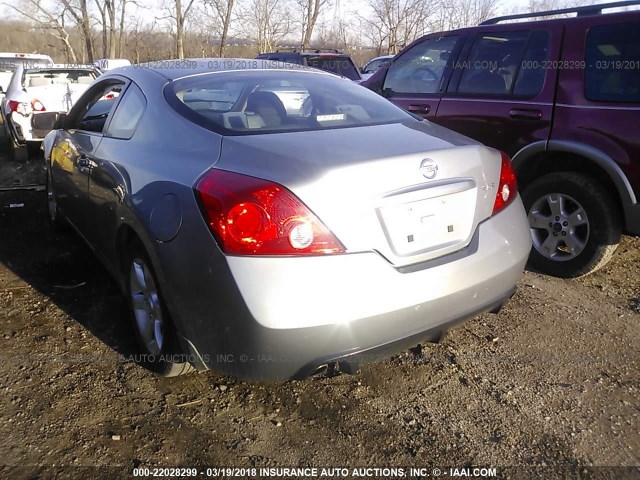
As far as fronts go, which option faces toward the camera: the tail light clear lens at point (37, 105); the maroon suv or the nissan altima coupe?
the tail light clear lens

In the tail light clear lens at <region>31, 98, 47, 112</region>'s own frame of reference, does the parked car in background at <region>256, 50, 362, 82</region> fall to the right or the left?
on its left

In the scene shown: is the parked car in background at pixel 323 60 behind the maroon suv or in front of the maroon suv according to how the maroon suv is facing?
in front

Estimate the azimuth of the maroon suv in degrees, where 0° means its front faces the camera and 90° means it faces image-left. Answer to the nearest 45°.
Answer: approximately 135°

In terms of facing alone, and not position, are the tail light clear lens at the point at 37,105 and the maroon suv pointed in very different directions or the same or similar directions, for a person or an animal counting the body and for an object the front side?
very different directions

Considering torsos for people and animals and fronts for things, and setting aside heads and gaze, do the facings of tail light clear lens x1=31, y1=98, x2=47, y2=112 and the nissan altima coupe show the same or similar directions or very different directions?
very different directions

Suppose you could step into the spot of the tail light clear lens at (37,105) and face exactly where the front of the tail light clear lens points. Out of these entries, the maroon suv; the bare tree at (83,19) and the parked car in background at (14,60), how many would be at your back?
2

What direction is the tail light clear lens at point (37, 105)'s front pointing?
toward the camera

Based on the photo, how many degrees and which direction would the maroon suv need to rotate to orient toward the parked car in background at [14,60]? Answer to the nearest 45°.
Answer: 0° — it already faces it

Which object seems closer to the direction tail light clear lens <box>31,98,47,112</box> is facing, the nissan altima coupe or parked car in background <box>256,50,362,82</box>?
the nissan altima coupe

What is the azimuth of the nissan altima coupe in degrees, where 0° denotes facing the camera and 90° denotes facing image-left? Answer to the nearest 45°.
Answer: approximately 135°
